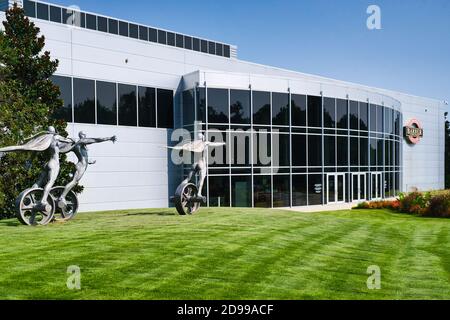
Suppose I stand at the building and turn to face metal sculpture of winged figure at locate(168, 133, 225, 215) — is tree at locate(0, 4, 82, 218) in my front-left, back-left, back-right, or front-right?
front-right

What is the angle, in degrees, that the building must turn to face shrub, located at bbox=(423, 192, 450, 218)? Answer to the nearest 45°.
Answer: approximately 45° to its left

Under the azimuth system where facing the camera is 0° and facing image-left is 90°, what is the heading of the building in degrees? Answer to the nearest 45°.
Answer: approximately 315°

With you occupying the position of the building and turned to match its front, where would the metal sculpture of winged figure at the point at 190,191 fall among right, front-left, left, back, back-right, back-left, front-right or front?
front-right

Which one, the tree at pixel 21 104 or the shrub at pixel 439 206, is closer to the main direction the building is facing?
the shrub

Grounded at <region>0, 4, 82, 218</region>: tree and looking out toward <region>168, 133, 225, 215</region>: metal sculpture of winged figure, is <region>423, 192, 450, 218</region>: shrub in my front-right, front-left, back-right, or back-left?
front-left

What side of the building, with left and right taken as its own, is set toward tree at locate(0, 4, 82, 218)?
right

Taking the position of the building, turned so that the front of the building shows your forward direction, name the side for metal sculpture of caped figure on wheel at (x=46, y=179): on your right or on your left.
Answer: on your right
